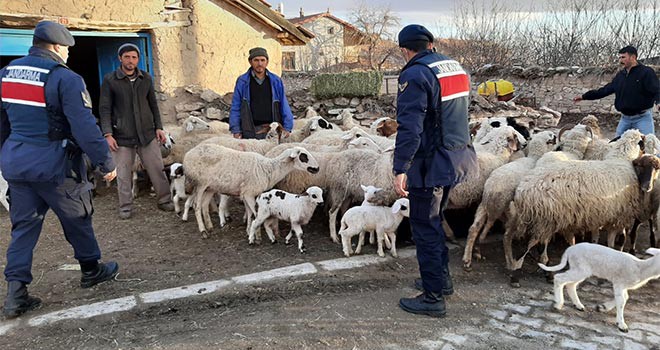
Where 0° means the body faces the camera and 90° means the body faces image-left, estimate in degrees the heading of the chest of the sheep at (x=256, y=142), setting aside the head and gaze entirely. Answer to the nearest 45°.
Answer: approximately 270°

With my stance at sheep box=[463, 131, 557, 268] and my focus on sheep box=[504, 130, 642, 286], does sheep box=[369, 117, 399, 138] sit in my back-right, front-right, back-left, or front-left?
back-left

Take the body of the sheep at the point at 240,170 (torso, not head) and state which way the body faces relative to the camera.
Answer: to the viewer's right

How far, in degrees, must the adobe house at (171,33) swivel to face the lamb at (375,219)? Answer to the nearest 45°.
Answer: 0° — it already faces it

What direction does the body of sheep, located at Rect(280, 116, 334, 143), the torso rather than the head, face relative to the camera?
to the viewer's right

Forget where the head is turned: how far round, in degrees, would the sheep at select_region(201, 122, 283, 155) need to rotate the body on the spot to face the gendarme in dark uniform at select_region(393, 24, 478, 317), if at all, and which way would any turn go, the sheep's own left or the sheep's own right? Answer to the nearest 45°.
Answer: approximately 90° to the sheep's own right

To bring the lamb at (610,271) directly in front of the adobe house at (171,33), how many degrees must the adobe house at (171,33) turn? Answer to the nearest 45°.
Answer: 0° — it already faces it

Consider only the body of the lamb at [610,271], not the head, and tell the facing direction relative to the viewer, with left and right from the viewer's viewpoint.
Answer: facing to the right of the viewer

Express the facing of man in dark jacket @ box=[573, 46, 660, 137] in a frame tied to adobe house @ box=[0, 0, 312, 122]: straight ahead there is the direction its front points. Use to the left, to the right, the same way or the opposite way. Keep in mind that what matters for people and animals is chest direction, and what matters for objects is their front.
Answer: to the right

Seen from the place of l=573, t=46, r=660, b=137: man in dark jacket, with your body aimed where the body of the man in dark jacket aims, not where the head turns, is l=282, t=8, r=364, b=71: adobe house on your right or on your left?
on your right

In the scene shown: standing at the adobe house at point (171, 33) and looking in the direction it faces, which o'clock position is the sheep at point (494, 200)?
The sheep is roughly at 11 o'clock from the adobe house.

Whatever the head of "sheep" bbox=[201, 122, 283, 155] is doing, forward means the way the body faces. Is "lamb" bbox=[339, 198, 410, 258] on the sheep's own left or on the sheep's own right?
on the sheep's own right
